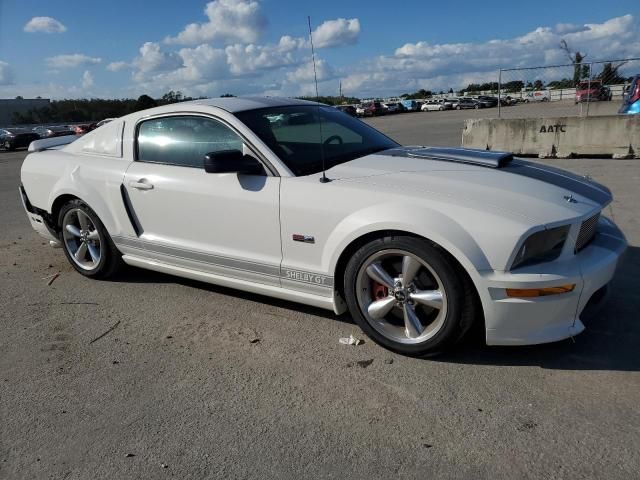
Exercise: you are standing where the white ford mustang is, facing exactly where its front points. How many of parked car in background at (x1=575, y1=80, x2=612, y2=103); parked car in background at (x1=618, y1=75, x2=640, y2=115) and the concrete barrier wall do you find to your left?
3

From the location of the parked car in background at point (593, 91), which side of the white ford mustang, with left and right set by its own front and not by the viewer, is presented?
left

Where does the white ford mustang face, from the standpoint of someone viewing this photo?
facing the viewer and to the right of the viewer

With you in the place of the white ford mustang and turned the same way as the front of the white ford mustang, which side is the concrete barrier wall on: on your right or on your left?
on your left

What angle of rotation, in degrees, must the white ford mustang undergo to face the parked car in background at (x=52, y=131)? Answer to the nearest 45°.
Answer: approximately 180°

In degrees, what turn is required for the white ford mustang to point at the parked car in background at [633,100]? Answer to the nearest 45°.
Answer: approximately 90° to its left
